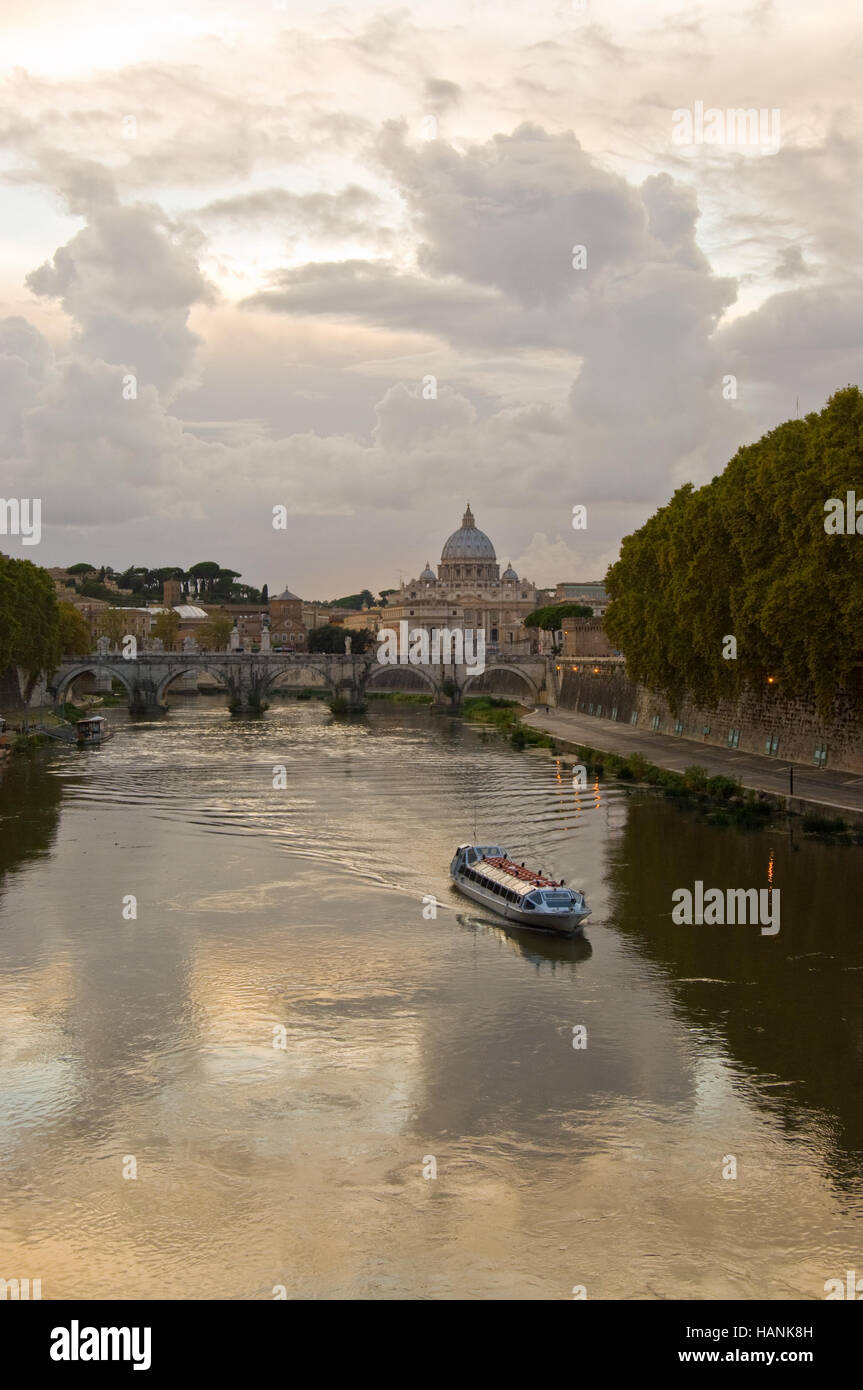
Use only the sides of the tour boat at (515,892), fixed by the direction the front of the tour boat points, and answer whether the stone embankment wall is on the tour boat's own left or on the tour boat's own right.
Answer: on the tour boat's own left

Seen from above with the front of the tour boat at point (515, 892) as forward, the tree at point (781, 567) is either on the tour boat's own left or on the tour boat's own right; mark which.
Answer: on the tour boat's own left

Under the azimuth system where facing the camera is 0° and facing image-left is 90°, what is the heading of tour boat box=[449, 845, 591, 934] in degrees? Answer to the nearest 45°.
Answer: approximately 315°
